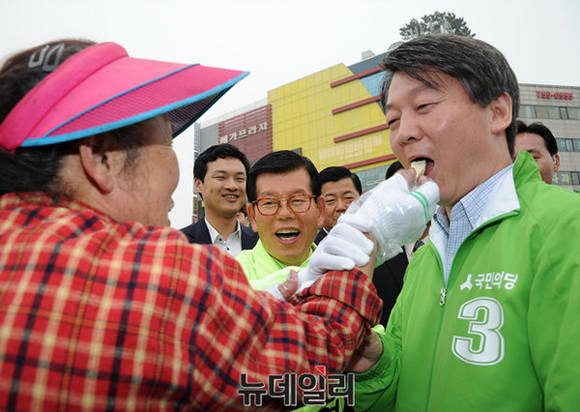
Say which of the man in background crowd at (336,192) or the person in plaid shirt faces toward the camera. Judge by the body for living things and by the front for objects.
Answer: the man in background crowd

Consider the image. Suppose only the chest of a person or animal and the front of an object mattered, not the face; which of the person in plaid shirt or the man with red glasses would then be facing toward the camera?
the man with red glasses

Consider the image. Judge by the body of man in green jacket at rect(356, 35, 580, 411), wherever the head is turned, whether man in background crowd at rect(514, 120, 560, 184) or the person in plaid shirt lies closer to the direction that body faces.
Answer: the person in plaid shirt

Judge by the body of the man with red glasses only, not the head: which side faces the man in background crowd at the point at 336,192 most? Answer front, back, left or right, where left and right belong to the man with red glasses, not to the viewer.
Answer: back

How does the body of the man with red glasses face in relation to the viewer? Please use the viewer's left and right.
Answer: facing the viewer

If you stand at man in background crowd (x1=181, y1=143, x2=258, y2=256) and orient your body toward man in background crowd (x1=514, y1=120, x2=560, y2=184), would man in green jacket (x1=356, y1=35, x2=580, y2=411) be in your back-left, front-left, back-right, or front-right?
front-right

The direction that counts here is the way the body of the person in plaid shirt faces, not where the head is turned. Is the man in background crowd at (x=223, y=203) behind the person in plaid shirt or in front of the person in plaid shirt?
in front

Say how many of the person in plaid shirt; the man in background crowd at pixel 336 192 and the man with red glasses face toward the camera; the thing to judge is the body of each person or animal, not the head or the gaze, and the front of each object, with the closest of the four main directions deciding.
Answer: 2

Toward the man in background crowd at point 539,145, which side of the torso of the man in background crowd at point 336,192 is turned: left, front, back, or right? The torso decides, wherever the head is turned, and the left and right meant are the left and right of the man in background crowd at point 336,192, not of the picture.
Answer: left

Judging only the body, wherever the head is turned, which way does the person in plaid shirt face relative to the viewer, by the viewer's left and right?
facing away from the viewer and to the right of the viewer

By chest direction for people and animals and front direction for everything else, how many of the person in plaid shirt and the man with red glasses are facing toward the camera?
1

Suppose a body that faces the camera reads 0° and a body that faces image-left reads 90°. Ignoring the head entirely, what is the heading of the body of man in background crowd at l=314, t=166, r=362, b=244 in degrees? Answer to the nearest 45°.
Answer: approximately 0°

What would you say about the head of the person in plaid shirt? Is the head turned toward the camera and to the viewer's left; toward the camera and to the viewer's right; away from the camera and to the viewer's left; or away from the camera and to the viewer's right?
away from the camera and to the viewer's right

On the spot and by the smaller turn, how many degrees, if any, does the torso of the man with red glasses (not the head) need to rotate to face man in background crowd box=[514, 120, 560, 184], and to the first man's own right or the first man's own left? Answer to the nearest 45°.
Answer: approximately 135° to the first man's own left

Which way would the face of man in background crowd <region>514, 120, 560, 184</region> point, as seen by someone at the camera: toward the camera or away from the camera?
toward the camera
